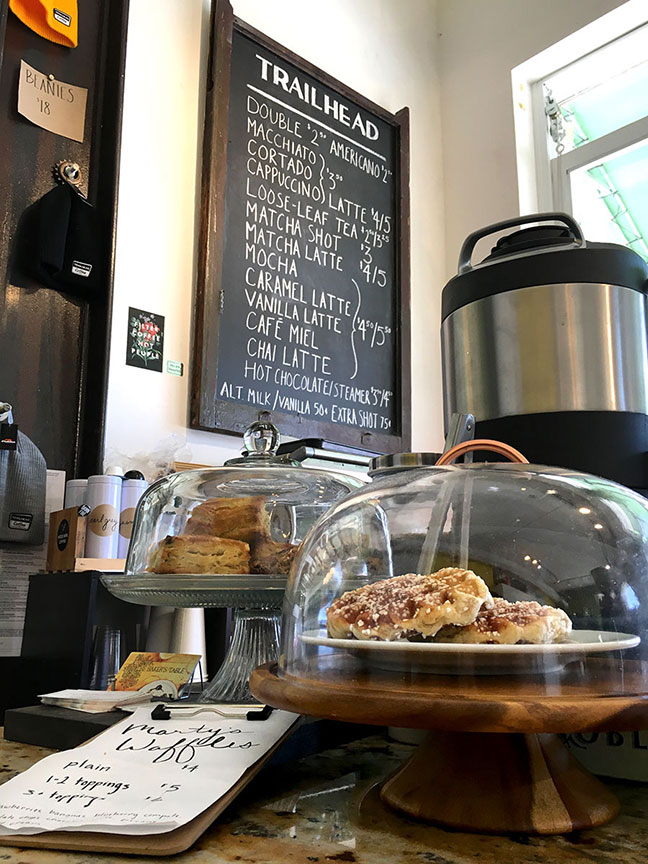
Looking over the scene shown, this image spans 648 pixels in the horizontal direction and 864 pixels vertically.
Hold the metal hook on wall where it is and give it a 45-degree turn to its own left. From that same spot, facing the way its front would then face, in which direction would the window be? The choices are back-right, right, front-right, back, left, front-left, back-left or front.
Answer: front

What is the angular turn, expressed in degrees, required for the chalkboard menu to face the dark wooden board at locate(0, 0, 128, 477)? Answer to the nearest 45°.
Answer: approximately 90° to its right

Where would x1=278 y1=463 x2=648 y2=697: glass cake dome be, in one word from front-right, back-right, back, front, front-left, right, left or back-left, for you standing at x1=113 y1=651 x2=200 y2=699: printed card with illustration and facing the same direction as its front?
front-left

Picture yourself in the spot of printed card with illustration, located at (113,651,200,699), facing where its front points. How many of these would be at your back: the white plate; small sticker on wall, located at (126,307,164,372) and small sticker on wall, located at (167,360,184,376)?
2

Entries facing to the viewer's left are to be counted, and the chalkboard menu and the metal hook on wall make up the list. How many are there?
0

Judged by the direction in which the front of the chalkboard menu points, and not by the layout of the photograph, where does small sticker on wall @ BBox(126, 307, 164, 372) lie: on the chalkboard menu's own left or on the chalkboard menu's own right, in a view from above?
on the chalkboard menu's own right

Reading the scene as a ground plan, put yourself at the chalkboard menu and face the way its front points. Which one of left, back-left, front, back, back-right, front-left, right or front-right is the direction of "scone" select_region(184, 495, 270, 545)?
front-right

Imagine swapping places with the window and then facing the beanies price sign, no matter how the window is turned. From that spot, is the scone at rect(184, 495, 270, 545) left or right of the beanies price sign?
left

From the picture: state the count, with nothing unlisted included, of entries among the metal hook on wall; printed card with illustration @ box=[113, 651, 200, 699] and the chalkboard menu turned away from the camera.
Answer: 0

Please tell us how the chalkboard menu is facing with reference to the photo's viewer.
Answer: facing the viewer and to the right of the viewer

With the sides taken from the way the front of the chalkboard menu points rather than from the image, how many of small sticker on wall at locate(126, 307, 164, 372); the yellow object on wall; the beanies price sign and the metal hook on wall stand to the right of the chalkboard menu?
4

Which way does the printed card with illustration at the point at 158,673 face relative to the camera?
toward the camera

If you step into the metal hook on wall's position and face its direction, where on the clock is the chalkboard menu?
The chalkboard menu is roughly at 10 o'clock from the metal hook on wall.
